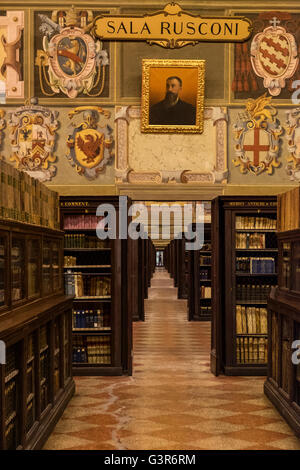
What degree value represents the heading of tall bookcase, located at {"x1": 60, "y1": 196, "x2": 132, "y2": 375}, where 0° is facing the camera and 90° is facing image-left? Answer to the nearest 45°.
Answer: approximately 0°

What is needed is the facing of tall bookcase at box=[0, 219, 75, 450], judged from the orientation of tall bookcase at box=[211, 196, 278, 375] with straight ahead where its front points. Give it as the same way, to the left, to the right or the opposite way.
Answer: to the left

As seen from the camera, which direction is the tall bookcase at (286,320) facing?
to the viewer's left

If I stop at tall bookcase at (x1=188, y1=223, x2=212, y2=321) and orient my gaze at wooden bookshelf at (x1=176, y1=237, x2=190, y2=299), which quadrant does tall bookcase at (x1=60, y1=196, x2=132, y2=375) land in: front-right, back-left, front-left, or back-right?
back-left

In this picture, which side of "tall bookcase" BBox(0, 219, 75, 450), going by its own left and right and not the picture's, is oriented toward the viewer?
right

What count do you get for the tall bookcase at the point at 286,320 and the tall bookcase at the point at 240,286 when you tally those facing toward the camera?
1

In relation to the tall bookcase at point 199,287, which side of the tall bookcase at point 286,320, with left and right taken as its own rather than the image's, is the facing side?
right

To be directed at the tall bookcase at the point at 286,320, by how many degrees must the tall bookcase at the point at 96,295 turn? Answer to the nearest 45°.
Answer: approximately 45° to its left

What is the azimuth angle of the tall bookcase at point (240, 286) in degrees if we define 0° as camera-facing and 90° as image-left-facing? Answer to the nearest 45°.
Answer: approximately 0°

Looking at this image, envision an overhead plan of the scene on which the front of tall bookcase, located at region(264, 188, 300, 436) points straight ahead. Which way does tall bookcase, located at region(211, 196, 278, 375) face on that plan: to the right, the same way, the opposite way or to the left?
to the left

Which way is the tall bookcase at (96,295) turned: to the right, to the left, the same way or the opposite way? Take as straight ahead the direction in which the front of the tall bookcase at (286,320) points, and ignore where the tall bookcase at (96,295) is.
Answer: to the left
